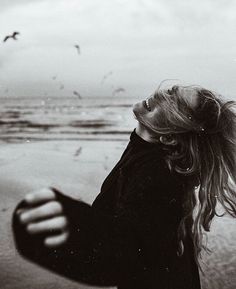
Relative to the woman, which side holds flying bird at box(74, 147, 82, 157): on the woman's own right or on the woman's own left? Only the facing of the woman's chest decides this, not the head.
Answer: on the woman's own right

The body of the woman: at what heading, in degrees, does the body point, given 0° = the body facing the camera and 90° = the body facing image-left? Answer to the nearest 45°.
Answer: approximately 90°

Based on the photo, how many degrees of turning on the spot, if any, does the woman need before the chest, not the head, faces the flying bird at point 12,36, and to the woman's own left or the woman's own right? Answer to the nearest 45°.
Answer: approximately 90° to the woman's own right

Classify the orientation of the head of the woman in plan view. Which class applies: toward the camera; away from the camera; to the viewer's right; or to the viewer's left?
to the viewer's left
